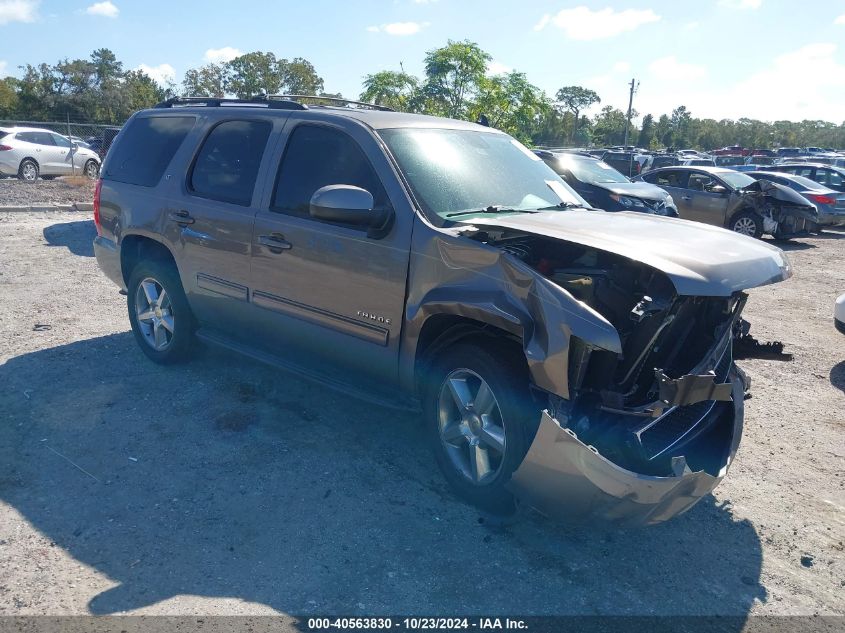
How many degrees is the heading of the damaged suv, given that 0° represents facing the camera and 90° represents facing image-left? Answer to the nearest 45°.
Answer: approximately 315°

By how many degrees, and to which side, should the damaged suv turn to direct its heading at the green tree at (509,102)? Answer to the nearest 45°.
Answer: approximately 135° to its left

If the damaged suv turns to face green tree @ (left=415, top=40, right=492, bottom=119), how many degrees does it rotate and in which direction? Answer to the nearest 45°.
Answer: approximately 135° to its left

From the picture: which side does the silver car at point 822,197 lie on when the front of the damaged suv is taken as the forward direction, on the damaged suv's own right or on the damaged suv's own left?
on the damaged suv's own left

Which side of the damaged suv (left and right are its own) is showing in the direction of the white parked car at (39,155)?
back

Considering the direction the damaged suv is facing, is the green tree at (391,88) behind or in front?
behind
